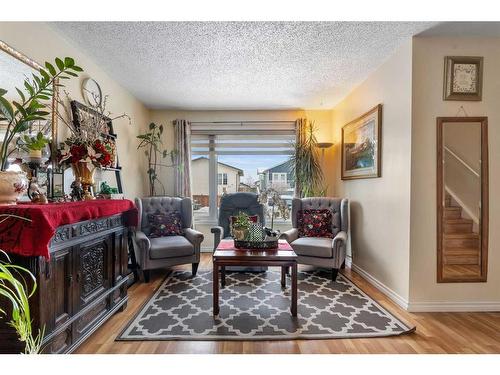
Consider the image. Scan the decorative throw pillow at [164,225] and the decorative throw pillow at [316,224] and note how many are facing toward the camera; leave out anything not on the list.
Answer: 2

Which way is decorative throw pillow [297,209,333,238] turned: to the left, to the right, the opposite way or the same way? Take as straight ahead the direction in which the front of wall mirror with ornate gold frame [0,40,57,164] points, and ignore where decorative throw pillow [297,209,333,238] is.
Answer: to the right

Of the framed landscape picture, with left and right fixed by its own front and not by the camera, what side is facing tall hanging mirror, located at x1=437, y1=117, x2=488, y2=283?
left

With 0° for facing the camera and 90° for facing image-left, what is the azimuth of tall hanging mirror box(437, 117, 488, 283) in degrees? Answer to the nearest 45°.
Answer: approximately 0°

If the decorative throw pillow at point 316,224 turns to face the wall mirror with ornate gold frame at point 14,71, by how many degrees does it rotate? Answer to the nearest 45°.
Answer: approximately 45° to its right

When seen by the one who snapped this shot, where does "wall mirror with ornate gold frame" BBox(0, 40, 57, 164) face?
facing the viewer and to the right of the viewer

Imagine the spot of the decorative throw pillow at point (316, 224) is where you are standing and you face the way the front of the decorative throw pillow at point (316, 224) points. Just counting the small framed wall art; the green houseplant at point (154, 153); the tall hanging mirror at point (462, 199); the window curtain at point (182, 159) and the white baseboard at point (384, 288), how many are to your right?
2

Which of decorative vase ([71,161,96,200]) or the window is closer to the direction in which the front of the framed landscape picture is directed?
the decorative vase
